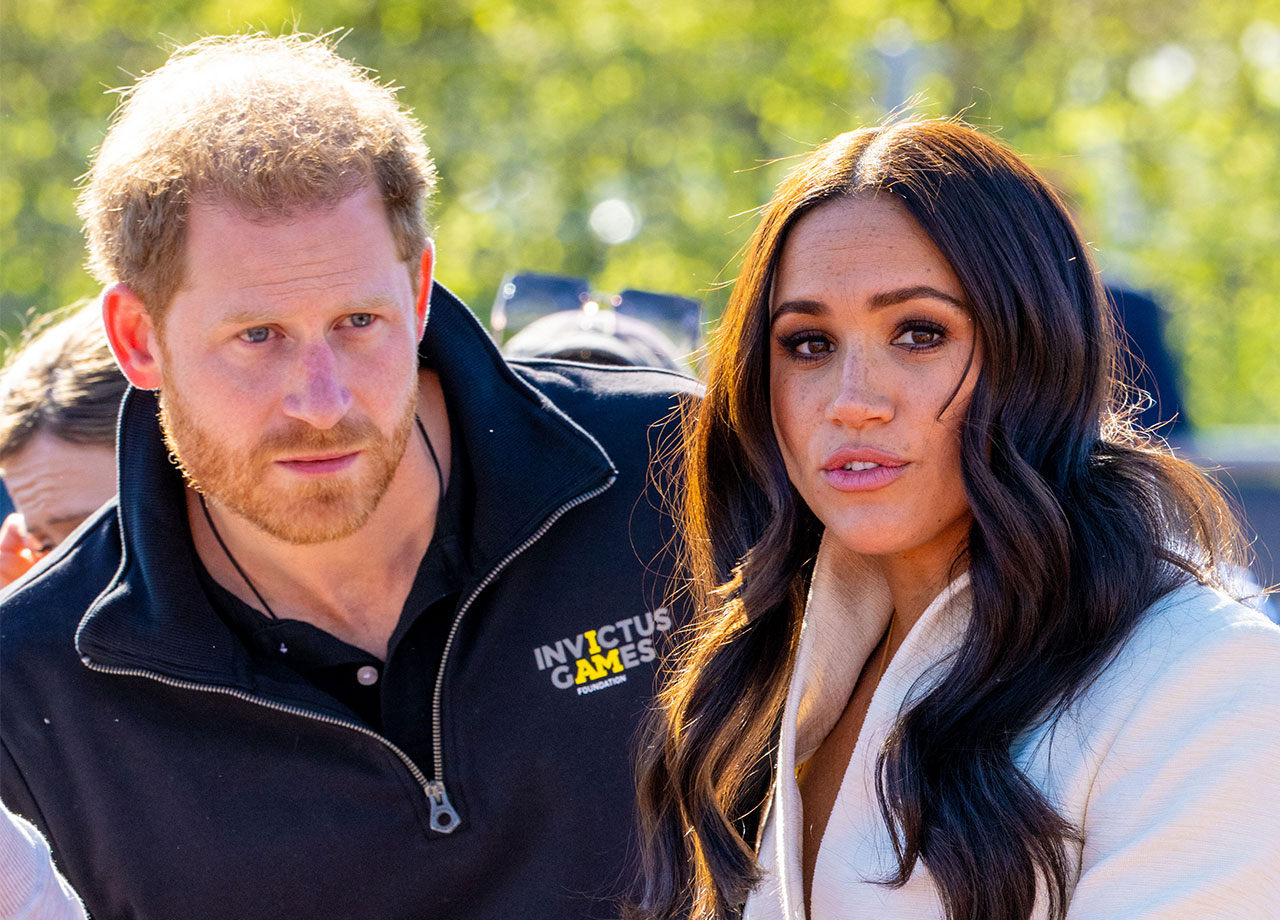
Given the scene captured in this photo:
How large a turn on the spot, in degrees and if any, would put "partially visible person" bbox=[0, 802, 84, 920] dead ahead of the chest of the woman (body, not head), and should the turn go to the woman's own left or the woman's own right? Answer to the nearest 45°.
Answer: approximately 45° to the woman's own right

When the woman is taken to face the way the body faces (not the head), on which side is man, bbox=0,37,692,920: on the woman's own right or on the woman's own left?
on the woman's own right

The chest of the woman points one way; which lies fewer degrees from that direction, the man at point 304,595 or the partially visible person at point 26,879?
the partially visible person

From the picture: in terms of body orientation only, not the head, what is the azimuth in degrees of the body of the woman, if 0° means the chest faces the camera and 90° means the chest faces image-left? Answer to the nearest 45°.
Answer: approximately 45°

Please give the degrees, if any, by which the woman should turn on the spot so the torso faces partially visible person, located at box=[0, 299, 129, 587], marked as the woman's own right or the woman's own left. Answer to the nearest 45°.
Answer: approximately 90° to the woman's own right
